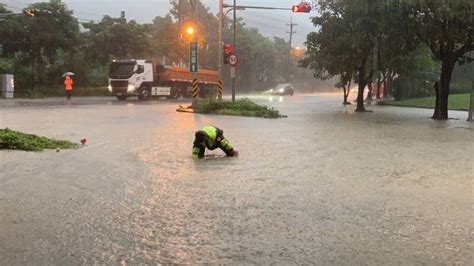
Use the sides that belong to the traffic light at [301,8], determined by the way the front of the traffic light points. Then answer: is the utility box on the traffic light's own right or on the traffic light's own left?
on the traffic light's own right

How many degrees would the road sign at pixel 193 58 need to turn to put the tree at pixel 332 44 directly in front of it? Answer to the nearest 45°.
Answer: approximately 90° to its left

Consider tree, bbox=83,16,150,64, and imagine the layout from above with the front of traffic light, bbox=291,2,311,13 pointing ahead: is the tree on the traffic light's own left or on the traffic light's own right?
on the traffic light's own right

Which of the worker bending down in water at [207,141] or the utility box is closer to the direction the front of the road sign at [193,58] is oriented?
the worker bending down in water

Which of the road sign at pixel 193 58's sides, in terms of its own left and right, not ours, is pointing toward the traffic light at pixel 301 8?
left

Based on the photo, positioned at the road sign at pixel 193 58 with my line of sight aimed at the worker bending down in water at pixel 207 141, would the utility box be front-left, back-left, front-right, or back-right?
back-right

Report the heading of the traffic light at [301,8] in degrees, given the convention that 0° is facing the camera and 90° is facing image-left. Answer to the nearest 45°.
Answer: approximately 0°

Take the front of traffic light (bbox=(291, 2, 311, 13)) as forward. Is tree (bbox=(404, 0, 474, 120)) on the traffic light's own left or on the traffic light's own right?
on the traffic light's own left

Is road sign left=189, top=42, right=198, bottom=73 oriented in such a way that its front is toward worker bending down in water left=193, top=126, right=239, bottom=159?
yes

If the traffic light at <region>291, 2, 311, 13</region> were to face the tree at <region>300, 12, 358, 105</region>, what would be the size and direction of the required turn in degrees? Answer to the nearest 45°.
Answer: approximately 135° to its left
